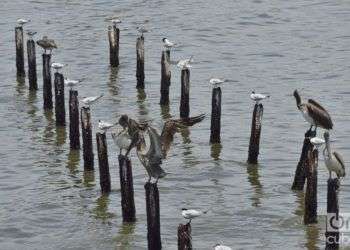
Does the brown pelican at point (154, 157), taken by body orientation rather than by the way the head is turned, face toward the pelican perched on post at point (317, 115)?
no

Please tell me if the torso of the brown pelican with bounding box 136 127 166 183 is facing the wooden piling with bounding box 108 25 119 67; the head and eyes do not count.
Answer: no

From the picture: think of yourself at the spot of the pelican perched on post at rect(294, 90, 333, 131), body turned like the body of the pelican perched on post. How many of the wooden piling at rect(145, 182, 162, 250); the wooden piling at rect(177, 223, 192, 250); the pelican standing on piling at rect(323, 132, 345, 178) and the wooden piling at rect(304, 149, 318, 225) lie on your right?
0

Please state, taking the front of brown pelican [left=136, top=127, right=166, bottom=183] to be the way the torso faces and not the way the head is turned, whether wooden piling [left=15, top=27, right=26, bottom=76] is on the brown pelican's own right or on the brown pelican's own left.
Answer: on the brown pelican's own right

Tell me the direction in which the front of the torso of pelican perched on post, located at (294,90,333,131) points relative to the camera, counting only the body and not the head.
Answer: to the viewer's left

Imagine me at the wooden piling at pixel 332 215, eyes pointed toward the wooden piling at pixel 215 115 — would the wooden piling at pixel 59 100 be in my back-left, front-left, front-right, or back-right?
front-left

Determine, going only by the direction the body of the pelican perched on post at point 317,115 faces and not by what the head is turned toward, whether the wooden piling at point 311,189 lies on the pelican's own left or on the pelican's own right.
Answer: on the pelican's own left

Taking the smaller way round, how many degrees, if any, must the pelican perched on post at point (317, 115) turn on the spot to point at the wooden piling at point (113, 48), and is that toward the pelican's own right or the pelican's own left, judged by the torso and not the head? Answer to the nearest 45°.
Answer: approximately 45° to the pelican's own right

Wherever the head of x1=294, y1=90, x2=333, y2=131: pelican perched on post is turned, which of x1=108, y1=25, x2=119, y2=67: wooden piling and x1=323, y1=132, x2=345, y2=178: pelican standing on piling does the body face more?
the wooden piling
